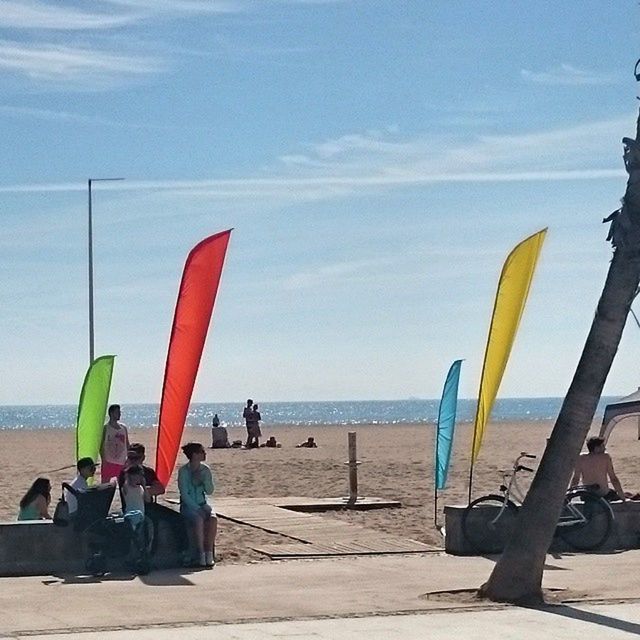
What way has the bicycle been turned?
to the viewer's left

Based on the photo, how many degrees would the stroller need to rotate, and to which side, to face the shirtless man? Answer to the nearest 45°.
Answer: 0° — it already faces them

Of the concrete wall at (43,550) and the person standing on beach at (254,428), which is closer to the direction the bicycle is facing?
the concrete wall

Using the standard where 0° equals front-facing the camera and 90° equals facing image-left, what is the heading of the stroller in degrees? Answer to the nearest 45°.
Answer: approximately 270°
